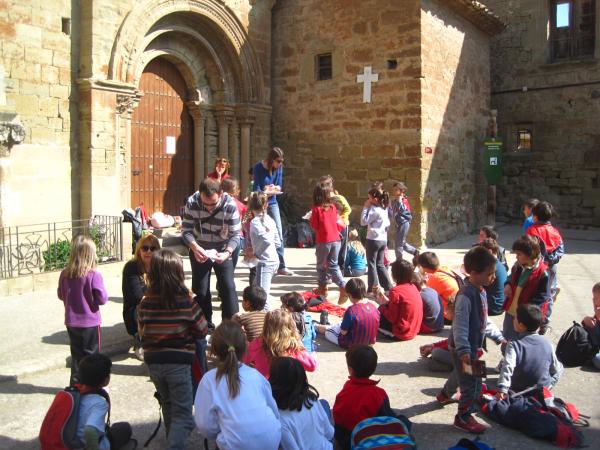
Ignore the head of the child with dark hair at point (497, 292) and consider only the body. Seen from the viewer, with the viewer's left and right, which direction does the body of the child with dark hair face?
facing to the left of the viewer

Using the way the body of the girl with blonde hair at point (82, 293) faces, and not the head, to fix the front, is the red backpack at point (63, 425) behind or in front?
behind

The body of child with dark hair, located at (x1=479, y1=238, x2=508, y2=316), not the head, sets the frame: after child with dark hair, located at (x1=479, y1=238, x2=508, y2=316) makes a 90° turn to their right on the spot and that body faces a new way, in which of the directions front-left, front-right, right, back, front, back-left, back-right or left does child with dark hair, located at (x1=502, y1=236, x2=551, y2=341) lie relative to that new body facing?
back

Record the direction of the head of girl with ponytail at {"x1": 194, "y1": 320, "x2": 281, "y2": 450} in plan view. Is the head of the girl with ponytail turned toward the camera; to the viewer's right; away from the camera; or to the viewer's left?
away from the camera

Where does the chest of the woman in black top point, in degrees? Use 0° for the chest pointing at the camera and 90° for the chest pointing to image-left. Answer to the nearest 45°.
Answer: approximately 315°

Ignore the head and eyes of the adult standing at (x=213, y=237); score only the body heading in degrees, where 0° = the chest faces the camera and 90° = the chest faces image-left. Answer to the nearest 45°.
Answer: approximately 0°

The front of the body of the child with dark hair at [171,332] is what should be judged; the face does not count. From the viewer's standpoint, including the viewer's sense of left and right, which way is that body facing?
facing away from the viewer
